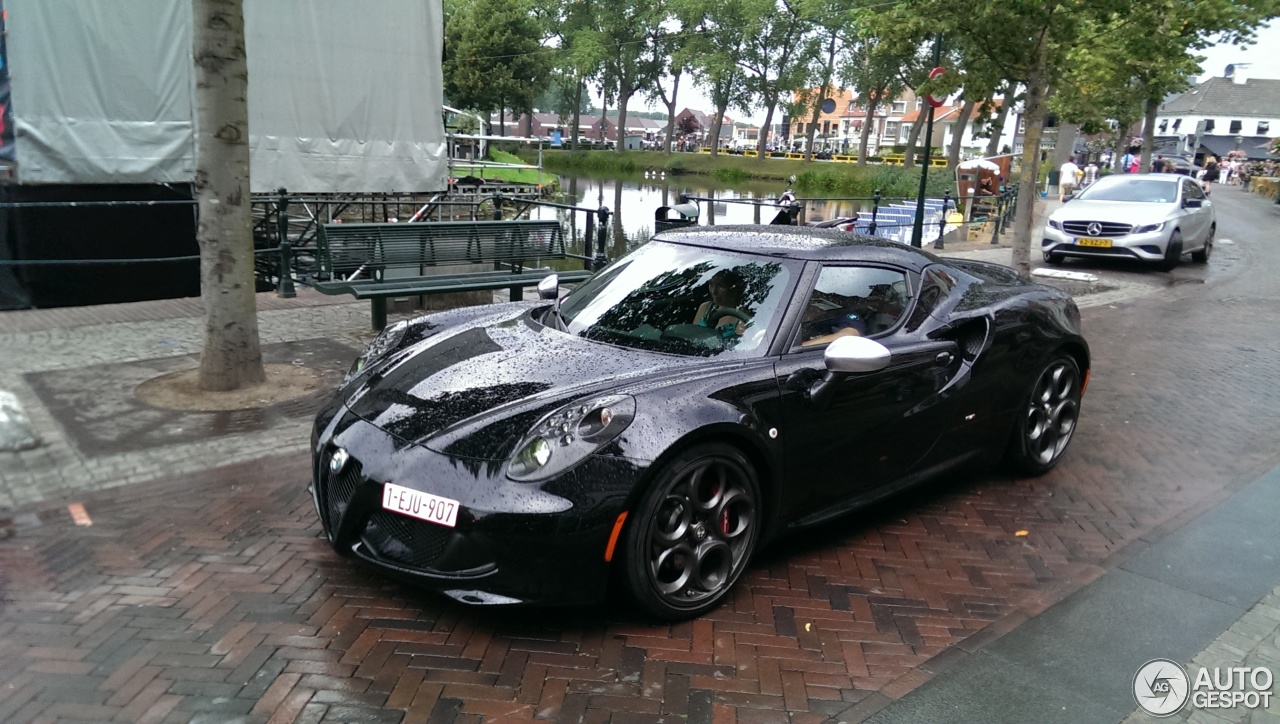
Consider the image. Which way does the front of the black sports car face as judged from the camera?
facing the viewer and to the left of the viewer

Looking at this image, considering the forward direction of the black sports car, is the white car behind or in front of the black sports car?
behind

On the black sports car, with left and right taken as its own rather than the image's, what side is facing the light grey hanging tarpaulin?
right

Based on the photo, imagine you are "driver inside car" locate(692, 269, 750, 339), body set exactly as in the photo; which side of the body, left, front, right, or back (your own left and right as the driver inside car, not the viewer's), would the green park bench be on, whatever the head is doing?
right

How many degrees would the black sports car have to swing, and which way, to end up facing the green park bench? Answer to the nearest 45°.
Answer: approximately 90° to its right

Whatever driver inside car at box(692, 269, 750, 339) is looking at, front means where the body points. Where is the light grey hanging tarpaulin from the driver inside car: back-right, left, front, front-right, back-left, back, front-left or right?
right

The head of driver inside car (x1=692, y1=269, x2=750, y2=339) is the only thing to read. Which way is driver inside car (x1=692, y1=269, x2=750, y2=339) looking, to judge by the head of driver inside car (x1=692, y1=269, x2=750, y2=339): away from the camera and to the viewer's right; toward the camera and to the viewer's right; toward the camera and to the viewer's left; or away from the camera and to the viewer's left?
toward the camera and to the viewer's left

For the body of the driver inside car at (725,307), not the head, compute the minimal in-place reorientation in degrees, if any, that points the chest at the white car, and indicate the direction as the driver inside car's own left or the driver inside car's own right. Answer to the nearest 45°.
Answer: approximately 180°
